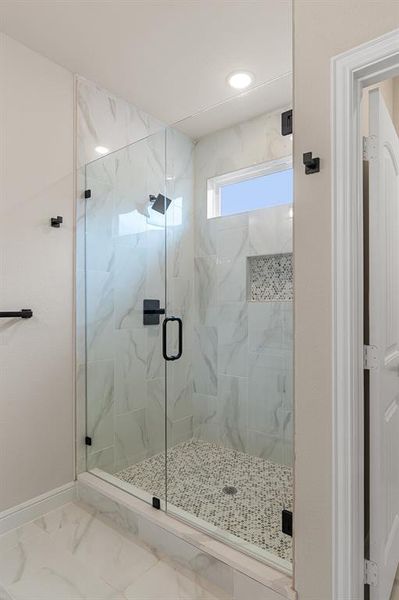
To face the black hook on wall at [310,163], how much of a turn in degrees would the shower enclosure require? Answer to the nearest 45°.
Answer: approximately 45° to its left

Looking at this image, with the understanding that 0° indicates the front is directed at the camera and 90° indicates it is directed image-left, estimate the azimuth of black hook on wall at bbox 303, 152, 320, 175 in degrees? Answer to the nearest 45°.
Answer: approximately 45°

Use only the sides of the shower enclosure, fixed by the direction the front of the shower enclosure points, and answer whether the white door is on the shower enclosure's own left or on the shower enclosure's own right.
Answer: on the shower enclosure's own left

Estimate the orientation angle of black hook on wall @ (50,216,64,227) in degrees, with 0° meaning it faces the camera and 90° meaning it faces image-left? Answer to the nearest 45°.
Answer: approximately 315°

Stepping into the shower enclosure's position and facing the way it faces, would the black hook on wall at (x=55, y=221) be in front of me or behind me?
in front

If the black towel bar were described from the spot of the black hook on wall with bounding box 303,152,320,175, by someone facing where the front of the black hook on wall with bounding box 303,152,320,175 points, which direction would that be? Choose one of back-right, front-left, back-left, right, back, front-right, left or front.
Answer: front-right

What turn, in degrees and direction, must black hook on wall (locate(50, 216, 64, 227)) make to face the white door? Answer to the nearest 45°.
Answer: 0° — it already faces it

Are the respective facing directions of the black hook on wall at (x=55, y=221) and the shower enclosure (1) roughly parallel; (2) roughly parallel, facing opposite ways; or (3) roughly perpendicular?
roughly perpendicular

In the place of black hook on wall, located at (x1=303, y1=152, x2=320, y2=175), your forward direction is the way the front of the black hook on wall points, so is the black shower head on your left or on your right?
on your right

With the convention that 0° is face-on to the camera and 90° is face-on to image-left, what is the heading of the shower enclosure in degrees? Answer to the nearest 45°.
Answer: approximately 45°

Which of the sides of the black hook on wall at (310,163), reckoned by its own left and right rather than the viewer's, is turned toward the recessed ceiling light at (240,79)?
right

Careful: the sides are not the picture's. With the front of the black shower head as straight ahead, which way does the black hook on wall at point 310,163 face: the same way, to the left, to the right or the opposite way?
to the right

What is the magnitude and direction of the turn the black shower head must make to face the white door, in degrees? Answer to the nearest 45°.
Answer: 0° — it already faces it
